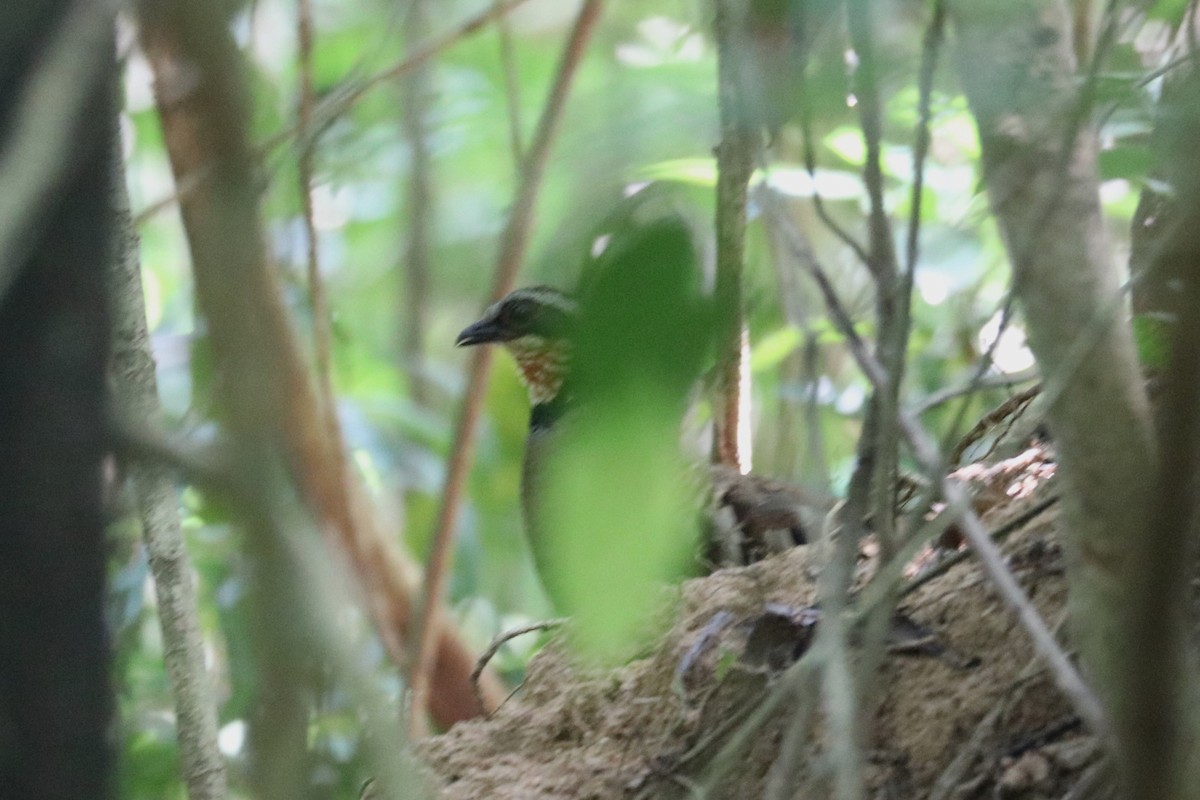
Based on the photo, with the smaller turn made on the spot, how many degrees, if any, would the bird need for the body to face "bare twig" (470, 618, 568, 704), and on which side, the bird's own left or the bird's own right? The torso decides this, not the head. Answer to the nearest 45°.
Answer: approximately 45° to the bird's own left

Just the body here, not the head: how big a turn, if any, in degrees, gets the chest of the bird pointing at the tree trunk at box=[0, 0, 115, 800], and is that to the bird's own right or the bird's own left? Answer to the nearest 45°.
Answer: approximately 90° to the bird's own left

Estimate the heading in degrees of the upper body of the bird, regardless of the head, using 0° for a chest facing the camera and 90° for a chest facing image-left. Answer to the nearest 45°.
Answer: approximately 90°
